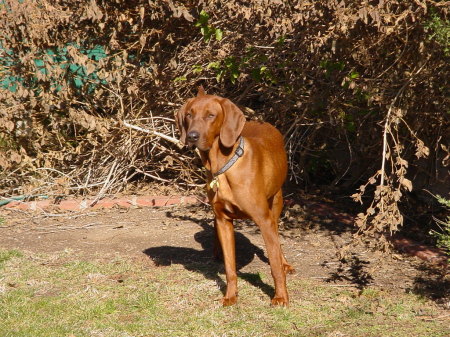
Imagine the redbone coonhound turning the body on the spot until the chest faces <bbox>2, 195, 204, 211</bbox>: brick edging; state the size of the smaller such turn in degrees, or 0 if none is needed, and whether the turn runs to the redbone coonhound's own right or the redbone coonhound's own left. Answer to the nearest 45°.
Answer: approximately 90° to the redbone coonhound's own right

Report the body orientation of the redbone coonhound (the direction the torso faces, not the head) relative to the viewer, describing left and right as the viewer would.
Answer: facing the viewer and to the left of the viewer
